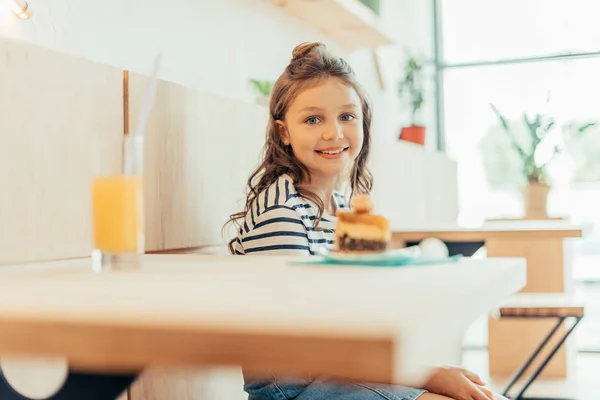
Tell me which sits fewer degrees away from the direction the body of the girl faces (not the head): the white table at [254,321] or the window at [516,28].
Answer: the white table

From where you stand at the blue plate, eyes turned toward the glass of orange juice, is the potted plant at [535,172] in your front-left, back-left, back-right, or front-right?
back-right

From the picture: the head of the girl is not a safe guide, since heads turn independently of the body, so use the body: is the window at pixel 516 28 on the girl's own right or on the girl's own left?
on the girl's own left

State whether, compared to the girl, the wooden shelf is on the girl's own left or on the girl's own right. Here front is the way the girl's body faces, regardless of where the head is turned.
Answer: on the girl's own left

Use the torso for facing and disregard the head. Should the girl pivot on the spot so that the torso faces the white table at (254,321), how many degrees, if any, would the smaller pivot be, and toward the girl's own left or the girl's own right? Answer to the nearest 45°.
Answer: approximately 45° to the girl's own right

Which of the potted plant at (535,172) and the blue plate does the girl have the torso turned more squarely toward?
the blue plate

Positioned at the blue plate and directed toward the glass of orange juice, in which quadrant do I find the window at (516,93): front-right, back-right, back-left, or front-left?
back-right

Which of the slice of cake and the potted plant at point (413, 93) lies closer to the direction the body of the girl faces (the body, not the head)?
the slice of cake

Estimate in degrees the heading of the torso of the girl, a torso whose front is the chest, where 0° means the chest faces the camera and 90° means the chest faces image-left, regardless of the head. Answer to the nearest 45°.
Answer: approximately 315°

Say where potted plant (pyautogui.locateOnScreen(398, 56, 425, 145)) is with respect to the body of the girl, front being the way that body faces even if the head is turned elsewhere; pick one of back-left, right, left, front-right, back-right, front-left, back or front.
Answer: back-left
